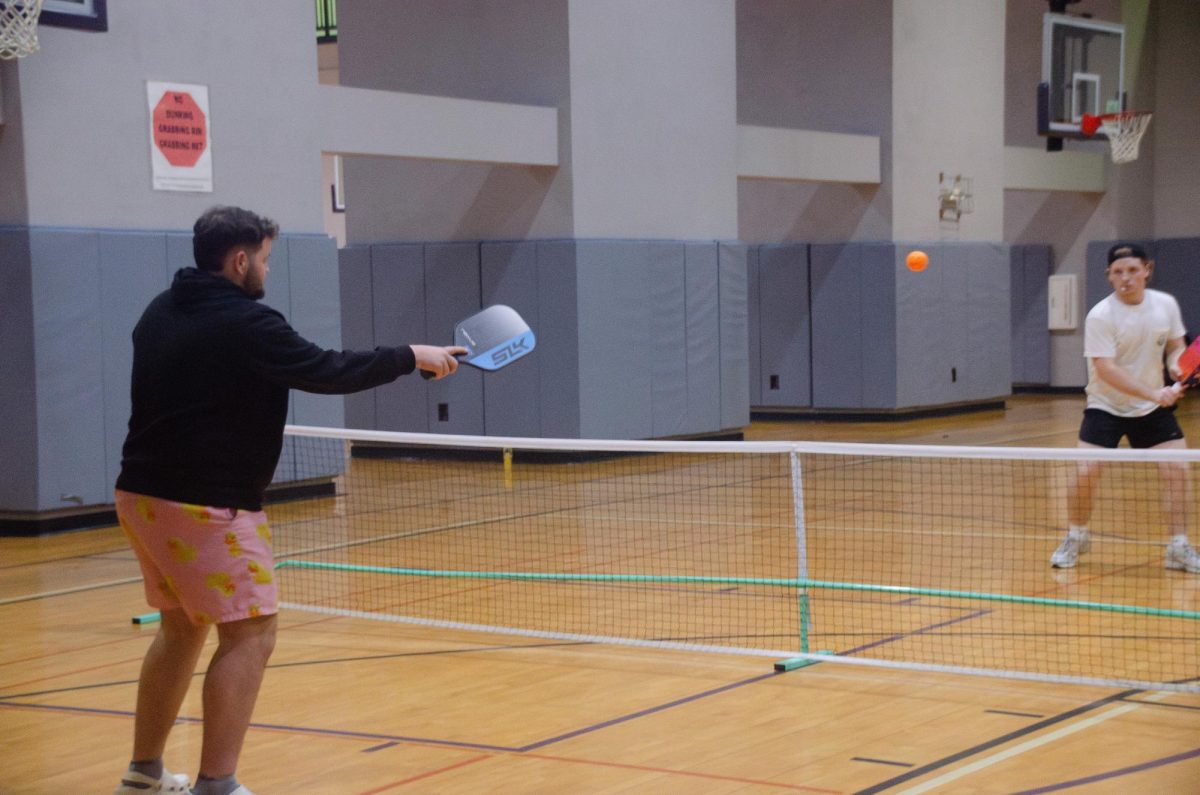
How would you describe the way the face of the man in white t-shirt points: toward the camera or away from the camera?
toward the camera

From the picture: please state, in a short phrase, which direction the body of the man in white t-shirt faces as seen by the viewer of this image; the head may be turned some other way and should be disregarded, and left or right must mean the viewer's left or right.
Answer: facing the viewer

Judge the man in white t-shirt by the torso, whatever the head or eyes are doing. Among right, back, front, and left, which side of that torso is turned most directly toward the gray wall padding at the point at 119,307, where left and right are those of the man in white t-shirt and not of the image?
right

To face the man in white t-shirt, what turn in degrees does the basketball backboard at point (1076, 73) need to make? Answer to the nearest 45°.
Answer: approximately 45° to its right

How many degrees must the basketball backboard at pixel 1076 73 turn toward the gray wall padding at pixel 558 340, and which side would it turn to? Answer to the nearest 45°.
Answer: approximately 90° to its right

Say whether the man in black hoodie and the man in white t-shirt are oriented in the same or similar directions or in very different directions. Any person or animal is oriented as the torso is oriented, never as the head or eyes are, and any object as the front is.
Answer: very different directions

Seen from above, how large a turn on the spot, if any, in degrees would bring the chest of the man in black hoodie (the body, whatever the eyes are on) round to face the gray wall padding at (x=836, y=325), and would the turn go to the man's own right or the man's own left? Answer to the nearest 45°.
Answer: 0° — they already face it

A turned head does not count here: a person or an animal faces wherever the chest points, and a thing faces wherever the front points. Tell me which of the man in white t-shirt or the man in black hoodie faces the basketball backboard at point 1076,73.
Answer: the man in black hoodie

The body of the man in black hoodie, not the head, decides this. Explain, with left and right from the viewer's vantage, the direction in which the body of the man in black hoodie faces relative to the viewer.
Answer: facing away from the viewer and to the right of the viewer

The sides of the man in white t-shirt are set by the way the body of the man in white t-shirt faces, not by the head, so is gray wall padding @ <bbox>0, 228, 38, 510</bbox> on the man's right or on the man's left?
on the man's right

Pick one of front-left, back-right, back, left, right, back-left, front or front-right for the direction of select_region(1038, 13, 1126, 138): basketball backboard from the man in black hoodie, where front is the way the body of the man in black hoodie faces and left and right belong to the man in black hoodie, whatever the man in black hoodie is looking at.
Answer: front

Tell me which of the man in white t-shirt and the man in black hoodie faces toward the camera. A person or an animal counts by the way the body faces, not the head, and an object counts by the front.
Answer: the man in white t-shirt

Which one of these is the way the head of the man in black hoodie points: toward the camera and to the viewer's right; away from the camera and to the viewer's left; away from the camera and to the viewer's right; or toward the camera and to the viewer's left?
away from the camera and to the viewer's right

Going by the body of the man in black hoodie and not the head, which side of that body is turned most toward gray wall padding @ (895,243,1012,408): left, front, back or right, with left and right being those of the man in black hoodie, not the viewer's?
front

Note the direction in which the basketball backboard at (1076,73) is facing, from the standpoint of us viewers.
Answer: facing the viewer and to the right of the viewer

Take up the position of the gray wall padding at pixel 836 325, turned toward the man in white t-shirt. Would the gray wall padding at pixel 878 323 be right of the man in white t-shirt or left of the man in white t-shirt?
left

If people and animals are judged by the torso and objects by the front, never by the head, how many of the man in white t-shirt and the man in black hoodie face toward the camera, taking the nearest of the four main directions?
1

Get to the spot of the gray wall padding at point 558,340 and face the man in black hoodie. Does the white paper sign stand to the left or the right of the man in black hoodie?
right

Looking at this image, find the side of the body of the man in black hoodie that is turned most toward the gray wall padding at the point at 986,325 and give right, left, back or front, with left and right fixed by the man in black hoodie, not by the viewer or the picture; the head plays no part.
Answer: front
